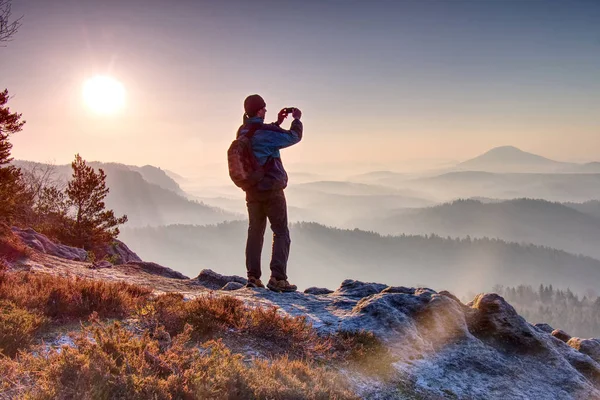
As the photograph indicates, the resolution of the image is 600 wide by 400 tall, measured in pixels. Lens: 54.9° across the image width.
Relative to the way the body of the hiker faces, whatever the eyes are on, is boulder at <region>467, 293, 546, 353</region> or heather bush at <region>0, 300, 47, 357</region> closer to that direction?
the boulder

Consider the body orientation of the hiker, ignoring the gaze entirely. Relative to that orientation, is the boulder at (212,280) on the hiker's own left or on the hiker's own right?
on the hiker's own left

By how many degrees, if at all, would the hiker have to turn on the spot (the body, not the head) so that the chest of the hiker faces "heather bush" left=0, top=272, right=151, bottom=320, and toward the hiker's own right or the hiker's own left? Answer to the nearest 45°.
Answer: approximately 180°

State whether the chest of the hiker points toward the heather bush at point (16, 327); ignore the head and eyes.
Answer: no

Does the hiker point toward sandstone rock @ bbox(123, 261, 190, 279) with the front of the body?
no

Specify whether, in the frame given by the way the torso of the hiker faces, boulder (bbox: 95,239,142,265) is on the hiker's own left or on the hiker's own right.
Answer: on the hiker's own left

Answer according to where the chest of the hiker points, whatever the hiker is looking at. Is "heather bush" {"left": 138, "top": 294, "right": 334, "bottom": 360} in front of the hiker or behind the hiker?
behind

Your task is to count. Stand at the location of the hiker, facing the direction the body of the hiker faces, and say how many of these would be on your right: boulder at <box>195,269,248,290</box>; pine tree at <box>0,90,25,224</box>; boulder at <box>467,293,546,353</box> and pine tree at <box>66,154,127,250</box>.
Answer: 1

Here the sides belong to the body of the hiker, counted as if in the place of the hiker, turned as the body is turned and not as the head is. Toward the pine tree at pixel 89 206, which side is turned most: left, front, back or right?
left

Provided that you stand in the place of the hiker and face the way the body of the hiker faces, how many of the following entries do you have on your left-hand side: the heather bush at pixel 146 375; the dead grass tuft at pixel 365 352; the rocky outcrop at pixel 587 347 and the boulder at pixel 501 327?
0

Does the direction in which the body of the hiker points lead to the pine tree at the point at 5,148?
no

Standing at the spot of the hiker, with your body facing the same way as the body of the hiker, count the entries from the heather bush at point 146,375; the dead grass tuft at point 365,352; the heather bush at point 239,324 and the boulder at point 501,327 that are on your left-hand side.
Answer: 0

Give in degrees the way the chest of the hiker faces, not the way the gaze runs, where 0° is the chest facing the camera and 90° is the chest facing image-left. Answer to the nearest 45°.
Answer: approximately 225°

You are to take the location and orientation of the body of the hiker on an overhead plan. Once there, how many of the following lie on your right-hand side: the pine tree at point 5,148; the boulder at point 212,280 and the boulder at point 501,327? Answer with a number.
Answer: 1

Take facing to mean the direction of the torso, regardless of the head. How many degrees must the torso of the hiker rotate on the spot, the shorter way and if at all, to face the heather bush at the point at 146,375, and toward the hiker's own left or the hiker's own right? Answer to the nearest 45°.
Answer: approximately 135° to the hiker's own right

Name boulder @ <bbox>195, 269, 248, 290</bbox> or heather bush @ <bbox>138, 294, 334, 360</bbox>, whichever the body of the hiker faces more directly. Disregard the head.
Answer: the boulder
